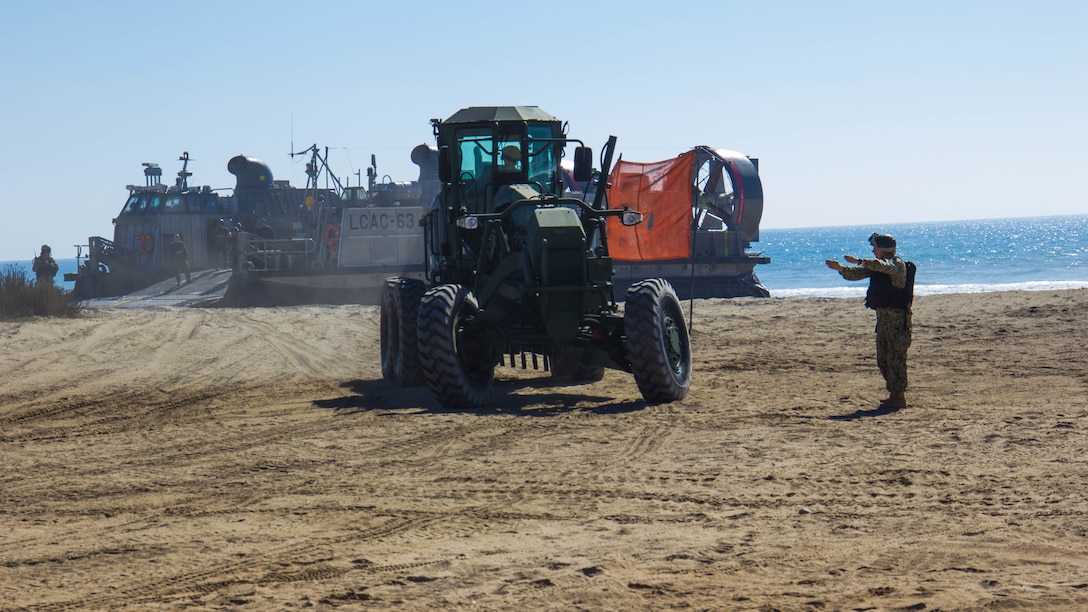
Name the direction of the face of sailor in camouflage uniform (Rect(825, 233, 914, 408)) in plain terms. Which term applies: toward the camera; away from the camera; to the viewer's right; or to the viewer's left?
to the viewer's left

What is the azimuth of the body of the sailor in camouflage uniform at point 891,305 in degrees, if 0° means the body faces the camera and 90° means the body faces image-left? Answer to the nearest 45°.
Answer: approximately 90°

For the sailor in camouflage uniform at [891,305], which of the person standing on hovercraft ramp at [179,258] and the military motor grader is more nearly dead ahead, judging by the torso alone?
the military motor grader

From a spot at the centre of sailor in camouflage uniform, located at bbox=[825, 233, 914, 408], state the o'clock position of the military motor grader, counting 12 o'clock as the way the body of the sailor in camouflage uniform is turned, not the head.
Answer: The military motor grader is roughly at 12 o'clock from the sailor in camouflage uniform.

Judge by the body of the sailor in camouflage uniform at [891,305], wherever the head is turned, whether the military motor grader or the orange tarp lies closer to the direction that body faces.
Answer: the military motor grader

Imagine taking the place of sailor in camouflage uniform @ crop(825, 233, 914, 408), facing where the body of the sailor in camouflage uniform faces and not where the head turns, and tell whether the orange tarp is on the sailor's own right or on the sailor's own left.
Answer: on the sailor's own right

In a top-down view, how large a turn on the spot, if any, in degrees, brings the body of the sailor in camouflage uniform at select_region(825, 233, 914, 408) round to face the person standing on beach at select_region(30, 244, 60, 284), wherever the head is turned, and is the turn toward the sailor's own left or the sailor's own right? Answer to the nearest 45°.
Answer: approximately 45° to the sailor's own right

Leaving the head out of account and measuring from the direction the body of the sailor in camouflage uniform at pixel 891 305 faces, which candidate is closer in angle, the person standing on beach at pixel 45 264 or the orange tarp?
the person standing on beach

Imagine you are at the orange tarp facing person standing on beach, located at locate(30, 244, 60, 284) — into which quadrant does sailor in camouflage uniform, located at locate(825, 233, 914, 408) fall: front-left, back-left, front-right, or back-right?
back-left

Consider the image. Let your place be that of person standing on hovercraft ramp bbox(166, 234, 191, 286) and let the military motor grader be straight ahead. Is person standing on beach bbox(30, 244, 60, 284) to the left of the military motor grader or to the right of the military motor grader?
right
